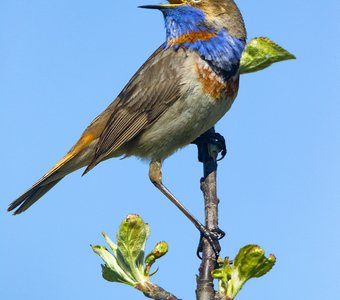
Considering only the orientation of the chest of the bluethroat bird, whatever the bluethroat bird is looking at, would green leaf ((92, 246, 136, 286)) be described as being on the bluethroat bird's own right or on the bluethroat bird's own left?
on the bluethroat bird's own right

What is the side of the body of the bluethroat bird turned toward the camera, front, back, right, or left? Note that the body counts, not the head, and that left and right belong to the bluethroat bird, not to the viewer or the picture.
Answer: right

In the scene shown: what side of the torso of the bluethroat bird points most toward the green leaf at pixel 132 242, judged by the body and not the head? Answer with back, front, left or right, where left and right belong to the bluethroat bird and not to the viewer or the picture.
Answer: back

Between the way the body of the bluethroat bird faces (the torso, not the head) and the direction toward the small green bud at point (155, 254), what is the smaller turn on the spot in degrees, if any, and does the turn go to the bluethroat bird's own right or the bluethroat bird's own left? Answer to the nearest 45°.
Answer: approximately 90° to the bluethroat bird's own right
